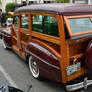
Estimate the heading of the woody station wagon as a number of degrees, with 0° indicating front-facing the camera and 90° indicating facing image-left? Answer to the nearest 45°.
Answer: approximately 135°
